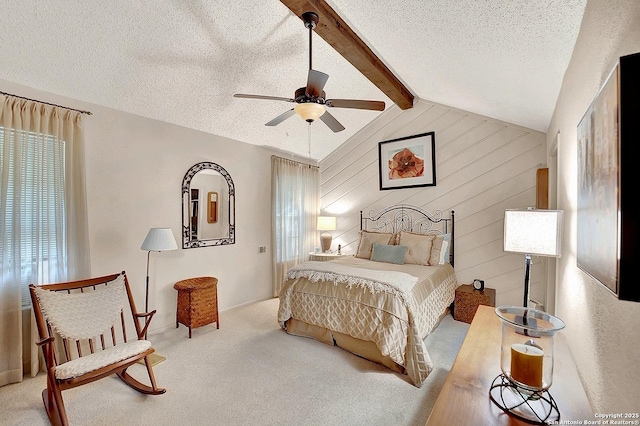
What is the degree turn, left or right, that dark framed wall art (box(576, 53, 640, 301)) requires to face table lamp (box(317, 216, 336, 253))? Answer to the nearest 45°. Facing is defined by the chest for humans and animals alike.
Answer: approximately 45° to its right

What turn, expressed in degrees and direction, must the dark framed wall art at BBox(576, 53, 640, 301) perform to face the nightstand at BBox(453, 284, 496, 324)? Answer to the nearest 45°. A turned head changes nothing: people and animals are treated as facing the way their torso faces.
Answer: approximately 45° to its right

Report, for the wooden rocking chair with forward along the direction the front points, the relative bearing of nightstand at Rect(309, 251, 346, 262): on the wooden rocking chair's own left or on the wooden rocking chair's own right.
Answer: on the wooden rocking chair's own left

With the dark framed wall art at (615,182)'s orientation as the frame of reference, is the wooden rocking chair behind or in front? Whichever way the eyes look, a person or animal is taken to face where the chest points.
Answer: in front

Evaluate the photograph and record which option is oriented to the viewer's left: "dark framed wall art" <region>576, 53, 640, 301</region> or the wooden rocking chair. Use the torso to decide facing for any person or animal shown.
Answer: the dark framed wall art

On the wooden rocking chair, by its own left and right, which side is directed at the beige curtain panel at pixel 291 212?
left

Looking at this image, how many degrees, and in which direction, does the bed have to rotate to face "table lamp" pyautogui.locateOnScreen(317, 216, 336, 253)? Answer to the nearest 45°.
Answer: approximately 90° to its right

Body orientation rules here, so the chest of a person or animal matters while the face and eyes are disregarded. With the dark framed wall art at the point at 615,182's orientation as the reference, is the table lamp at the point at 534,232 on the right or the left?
on its right

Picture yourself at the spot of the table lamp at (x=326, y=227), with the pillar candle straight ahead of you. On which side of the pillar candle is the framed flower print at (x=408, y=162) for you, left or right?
left

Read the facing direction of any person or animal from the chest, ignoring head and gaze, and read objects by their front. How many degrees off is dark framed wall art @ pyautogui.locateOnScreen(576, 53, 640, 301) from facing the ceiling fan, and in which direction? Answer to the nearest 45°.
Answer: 0° — it already faces it

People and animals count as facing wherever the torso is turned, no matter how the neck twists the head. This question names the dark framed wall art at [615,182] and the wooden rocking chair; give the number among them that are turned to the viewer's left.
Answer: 1

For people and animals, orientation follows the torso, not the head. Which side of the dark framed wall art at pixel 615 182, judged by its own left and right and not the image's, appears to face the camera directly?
left

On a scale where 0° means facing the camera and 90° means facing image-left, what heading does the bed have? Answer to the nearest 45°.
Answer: approximately 45°

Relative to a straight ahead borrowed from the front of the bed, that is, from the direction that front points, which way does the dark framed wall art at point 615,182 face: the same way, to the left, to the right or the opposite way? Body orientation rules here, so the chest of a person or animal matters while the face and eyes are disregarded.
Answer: to the right

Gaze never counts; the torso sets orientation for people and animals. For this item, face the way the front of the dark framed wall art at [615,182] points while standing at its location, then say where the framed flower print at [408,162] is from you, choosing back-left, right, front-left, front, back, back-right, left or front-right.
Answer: front-right
